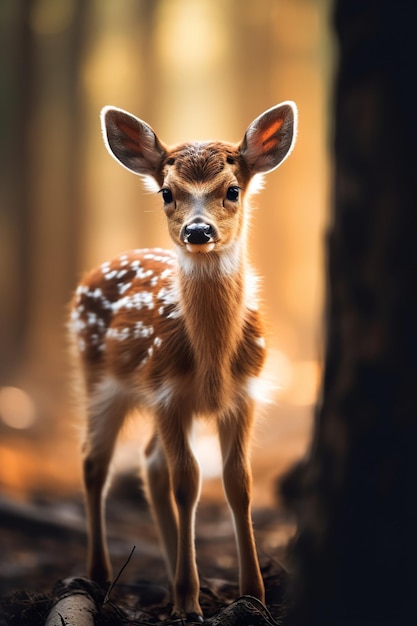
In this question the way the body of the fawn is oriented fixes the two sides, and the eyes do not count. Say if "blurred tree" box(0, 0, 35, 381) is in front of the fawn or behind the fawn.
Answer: behind

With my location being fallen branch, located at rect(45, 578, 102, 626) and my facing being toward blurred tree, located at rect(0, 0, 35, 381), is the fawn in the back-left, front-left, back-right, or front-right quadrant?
front-right

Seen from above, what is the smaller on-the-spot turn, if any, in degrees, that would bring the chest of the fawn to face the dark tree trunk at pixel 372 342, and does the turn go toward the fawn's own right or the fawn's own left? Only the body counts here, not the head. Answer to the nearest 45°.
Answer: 0° — it already faces it

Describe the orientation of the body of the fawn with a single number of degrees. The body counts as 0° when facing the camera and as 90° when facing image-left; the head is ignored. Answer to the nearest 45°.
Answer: approximately 315°

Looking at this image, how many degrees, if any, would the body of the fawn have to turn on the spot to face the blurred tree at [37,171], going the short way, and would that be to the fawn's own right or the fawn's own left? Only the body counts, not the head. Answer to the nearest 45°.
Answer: approximately 135° to the fawn's own left
